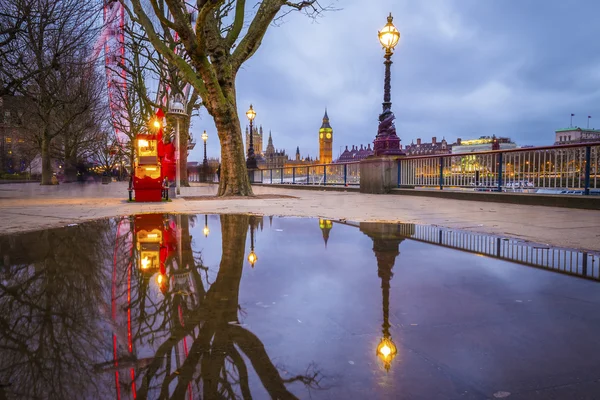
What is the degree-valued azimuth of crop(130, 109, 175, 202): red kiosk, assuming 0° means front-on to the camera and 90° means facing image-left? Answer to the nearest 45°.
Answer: approximately 0°

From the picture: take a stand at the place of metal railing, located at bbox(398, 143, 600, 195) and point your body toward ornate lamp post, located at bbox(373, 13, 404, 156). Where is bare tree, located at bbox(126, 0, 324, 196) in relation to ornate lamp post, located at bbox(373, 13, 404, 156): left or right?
left

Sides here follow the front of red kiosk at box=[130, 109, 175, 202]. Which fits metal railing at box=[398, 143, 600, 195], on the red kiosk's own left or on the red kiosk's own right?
on the red kiosk's own left

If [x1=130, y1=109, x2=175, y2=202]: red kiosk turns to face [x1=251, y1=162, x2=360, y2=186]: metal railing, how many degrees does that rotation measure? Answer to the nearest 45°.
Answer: approximately 135° to its left

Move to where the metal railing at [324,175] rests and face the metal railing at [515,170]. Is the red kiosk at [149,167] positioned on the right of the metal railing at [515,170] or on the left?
right

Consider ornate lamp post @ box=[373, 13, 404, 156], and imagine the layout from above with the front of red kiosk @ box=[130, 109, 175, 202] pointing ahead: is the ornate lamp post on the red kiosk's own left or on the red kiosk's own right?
on the red kiosk's own left
